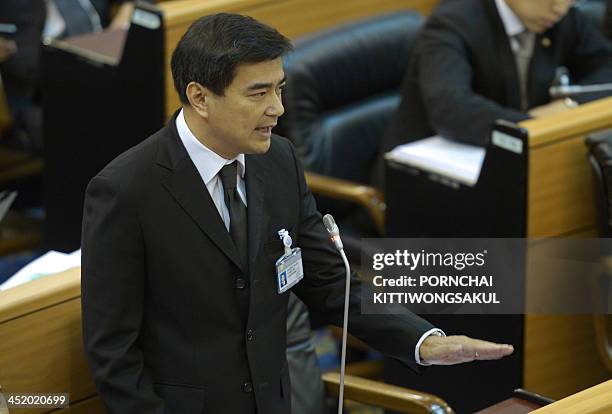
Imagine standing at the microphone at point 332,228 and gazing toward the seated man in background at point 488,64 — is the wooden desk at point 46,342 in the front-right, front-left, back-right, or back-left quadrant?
back-left

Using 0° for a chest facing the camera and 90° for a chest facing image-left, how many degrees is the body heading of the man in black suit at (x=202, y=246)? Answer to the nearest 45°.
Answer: approximately 315°

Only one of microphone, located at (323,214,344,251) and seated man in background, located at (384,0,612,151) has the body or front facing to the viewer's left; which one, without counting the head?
the microphone

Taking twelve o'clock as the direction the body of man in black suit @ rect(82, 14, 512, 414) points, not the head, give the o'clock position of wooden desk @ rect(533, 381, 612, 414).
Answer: The wooden desk is roughly at 11 o'clock from the man in black suit.

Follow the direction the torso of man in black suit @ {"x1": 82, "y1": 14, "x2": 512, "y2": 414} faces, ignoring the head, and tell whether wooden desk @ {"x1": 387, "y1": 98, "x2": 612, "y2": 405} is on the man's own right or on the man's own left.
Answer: on the man's own left

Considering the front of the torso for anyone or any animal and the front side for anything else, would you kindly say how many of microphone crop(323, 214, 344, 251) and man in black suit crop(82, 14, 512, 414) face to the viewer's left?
1

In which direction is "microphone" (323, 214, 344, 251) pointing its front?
to the viewer's left

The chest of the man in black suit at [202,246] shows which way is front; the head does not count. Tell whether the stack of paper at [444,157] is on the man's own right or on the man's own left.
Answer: on the man's own left
